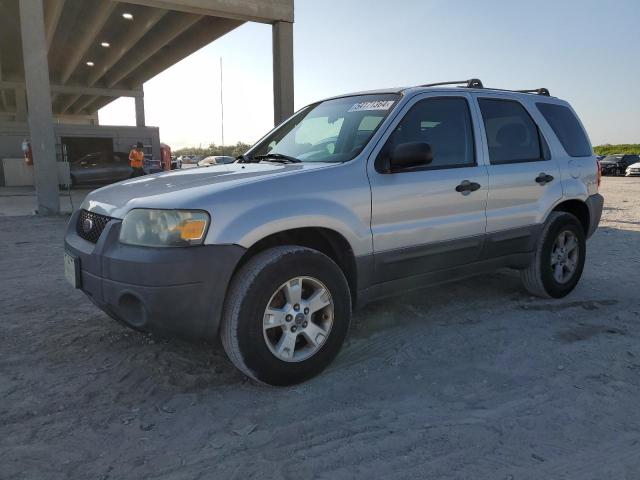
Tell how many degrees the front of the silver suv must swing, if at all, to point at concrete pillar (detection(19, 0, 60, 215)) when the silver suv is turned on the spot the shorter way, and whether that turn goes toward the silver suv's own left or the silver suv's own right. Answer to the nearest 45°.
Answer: approximately 90° to the silver suv's own right

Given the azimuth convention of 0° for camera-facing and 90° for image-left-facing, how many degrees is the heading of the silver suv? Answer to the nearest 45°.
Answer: approximately 45°

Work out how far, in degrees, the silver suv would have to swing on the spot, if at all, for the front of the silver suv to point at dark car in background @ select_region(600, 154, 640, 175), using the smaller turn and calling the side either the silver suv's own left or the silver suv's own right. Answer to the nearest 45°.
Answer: approximately 180°

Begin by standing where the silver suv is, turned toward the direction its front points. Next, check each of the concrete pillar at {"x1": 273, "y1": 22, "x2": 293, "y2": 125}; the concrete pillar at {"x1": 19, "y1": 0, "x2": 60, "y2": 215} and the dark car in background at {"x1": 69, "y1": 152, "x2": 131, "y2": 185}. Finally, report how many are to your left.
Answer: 0

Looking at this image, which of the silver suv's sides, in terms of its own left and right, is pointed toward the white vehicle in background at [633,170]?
back

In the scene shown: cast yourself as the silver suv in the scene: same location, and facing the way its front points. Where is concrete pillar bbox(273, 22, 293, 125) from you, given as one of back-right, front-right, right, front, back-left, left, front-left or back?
back-right

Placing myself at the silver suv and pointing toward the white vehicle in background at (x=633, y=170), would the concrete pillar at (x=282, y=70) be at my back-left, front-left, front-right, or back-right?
front-left

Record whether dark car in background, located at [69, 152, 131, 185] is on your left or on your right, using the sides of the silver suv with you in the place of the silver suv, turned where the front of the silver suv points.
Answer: on your right

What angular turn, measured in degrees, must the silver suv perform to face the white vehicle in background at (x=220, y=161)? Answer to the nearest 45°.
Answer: approximately 135° to its right

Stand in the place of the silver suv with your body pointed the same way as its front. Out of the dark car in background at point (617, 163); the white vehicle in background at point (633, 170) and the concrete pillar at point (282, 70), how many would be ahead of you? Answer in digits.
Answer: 0
